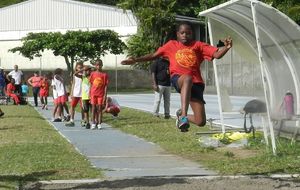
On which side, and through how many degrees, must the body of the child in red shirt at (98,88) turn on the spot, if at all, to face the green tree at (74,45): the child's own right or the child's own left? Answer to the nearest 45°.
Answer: approximately 180°

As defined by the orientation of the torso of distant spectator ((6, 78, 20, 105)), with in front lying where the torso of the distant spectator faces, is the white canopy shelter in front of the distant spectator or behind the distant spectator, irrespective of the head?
in front

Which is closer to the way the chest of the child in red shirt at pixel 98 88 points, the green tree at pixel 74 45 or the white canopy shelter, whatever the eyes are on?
the white canopy shelter

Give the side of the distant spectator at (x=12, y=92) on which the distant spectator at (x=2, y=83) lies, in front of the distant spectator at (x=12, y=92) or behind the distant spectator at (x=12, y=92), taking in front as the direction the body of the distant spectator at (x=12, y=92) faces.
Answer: behind

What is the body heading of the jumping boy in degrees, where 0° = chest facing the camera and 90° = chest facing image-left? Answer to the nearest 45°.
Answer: approximately 0°

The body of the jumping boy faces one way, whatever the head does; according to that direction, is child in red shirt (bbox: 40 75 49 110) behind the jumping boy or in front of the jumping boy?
behind
